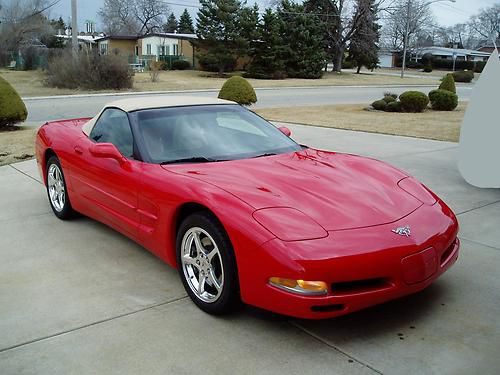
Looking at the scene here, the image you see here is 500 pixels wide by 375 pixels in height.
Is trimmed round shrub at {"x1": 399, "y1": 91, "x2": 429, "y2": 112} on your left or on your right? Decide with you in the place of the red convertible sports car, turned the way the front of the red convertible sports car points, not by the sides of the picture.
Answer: on your left

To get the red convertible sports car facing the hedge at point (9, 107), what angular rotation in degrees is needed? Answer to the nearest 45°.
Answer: approximately 180°

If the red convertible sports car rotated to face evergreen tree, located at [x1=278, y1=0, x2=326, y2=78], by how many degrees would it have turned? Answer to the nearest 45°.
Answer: approximately 135° to its left

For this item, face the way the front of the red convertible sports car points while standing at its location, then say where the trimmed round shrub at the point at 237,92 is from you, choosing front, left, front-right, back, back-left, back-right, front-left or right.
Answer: back-left

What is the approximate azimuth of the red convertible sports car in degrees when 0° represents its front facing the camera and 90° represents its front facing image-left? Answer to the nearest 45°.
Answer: approximately 315°

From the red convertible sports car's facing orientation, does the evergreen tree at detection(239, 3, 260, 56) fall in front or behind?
behind

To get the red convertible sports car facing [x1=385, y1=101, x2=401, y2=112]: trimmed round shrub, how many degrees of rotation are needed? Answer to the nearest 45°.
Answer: approximately 135° to its left

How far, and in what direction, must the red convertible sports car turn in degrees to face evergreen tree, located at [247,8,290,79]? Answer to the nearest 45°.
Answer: approximately 135° to its left
